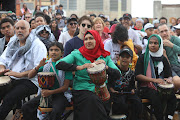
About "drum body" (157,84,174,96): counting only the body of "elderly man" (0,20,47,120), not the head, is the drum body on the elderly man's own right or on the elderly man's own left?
on the elderly man's own left

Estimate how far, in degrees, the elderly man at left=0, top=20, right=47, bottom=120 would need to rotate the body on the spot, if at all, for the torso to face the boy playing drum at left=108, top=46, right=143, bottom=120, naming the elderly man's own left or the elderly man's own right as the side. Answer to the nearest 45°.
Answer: approximately 90° to the elderly man's own left

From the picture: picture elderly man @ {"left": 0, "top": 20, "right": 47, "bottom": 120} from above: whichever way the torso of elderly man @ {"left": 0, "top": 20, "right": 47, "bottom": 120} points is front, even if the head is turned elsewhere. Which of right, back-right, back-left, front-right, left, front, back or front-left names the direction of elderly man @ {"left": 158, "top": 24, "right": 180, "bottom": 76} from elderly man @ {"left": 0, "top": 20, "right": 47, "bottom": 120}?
back-left

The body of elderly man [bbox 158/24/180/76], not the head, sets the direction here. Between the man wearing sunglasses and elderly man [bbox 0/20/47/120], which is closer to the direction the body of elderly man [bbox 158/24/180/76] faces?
the elderly man

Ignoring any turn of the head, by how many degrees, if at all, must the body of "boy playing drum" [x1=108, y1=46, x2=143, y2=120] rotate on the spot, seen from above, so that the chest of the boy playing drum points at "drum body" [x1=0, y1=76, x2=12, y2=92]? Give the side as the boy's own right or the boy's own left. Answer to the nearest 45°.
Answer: approximately 90° to the boy's own right

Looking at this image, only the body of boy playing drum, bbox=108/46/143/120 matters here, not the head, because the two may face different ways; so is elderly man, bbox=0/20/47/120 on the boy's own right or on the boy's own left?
on the boy's own right

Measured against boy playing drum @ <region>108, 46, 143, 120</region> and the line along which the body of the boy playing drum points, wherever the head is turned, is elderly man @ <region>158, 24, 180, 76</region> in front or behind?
behind

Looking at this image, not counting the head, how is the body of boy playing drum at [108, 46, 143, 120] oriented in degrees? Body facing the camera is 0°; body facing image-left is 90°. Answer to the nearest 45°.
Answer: approximately 0°
